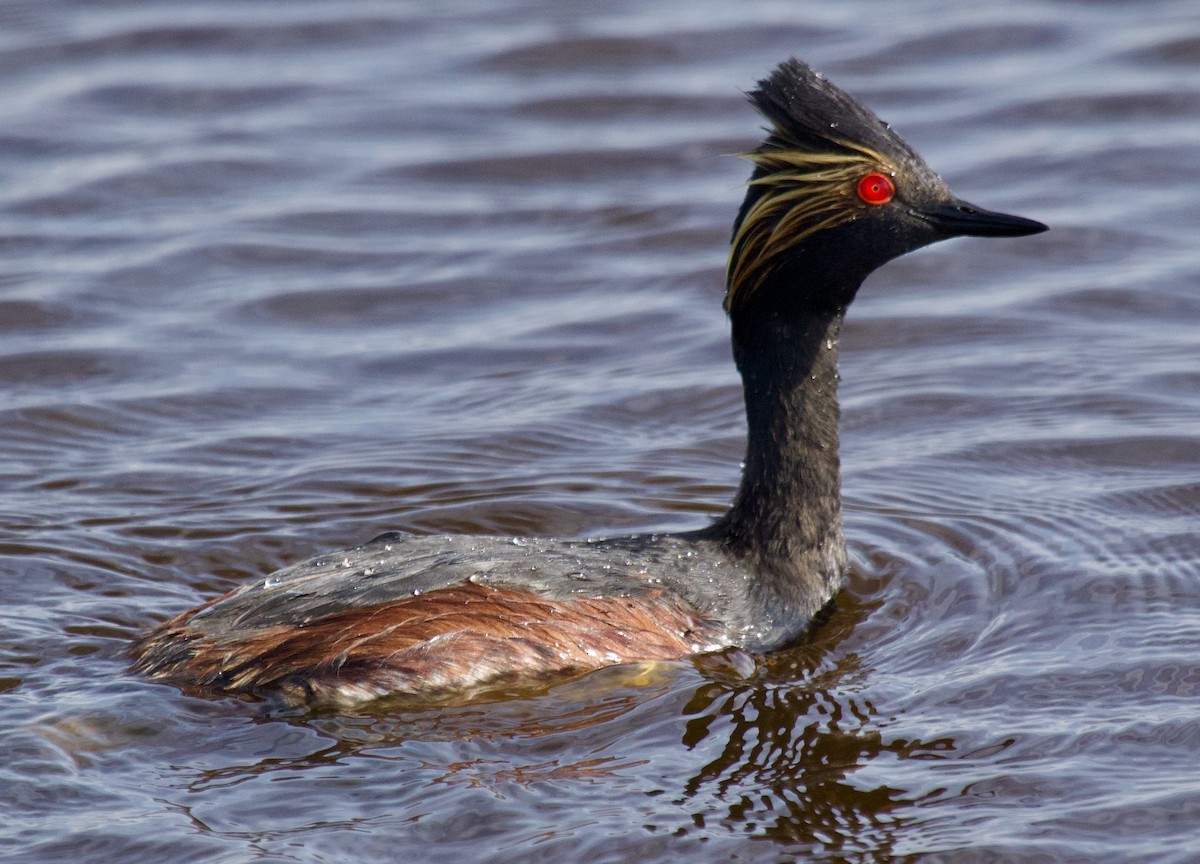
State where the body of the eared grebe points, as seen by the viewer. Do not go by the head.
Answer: to the viewer's right
